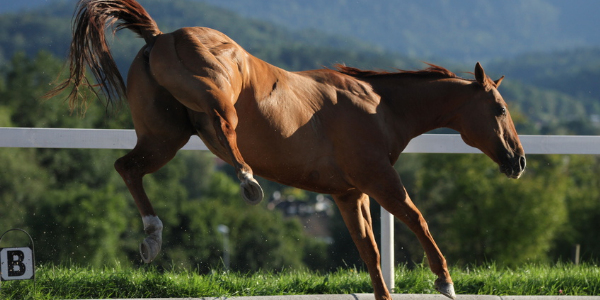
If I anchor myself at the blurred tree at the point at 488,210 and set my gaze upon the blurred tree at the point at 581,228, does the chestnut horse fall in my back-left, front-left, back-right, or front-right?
back-right

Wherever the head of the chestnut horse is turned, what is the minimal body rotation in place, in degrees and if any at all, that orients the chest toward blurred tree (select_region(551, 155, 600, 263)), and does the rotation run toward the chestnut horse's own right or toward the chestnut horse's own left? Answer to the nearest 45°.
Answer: approximately 45° to the chestnut horse's own left

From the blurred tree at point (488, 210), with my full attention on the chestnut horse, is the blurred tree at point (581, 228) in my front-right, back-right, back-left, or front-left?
back-left

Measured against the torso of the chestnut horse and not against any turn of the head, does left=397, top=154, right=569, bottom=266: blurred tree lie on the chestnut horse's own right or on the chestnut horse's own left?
on the chestnut horse's own left

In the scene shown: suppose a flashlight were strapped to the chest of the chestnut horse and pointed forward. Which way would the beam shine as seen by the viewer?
to the viewer's right
